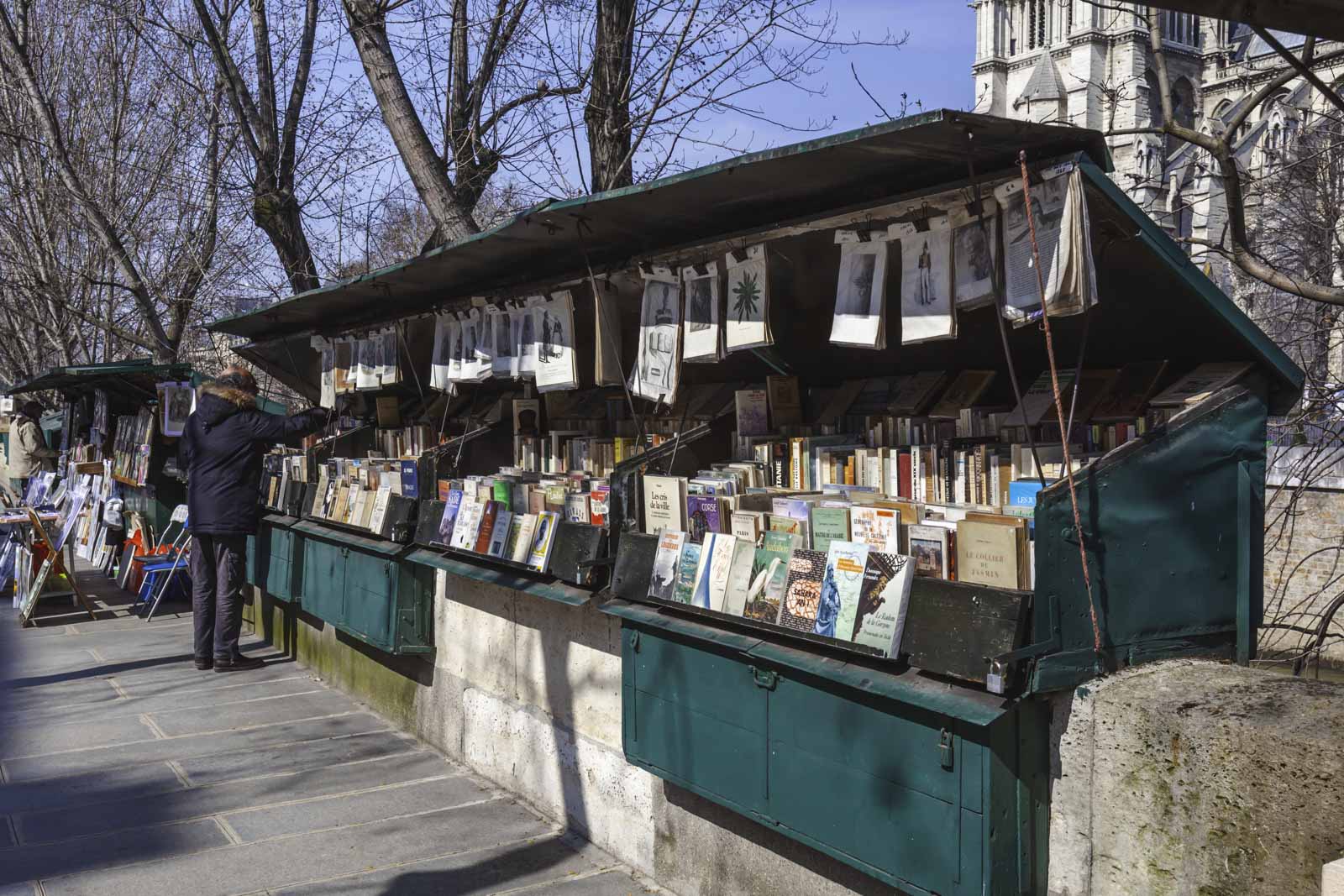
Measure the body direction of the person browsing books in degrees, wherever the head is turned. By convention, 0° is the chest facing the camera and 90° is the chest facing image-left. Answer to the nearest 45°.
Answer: approximately 225°

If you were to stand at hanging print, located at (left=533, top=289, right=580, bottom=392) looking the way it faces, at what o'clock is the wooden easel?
The wooden easel is roughly at 3 o'clock from the hanging print.

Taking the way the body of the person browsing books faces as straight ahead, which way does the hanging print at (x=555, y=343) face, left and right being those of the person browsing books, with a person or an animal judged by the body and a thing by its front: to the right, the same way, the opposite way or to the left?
the opposite way

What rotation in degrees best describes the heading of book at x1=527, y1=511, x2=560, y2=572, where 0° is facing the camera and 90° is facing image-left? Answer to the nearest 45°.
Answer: approximately 45°

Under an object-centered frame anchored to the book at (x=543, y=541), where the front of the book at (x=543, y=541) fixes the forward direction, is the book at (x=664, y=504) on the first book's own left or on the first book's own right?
on the first book's own left

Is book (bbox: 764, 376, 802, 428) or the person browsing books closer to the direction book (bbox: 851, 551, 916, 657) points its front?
the person browsing books

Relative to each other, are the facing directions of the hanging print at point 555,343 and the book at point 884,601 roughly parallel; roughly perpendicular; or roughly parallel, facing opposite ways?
roughly parallel

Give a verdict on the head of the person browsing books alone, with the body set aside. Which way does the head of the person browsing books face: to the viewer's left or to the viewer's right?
to the viewer's right

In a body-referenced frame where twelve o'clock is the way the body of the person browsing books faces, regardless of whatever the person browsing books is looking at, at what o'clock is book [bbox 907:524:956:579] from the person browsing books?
The book is roughly at 4 o'clock from the person browsing books.

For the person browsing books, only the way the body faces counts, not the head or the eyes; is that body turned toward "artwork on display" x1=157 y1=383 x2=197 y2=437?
no

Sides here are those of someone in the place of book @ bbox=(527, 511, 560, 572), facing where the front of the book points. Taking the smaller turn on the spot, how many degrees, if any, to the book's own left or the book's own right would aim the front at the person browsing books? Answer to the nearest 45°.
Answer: approximately 90° to the book's own right

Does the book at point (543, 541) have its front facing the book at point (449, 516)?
no

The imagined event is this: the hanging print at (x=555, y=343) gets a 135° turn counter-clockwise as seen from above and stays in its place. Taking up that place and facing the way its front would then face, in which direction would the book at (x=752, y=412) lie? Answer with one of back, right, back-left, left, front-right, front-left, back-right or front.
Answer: front-right

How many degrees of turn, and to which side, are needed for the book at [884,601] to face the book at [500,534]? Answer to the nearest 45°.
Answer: approximately 90° to its right

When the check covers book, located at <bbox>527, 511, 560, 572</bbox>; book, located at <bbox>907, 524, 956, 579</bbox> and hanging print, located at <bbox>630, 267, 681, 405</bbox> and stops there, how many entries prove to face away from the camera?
0

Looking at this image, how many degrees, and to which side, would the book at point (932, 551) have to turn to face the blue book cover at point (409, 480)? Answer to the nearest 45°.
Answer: approximately 90° to its right

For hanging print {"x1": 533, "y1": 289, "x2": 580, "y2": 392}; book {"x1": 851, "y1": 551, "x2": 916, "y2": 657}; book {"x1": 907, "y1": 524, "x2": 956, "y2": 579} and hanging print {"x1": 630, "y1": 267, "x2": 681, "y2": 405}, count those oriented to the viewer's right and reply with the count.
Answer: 0

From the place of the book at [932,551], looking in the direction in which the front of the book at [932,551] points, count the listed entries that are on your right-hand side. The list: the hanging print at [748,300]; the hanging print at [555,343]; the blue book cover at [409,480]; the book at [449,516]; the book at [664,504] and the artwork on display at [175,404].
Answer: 6

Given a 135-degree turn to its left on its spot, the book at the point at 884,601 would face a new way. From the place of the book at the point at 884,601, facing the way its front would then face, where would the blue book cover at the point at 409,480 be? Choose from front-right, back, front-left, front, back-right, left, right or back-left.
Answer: back-left
